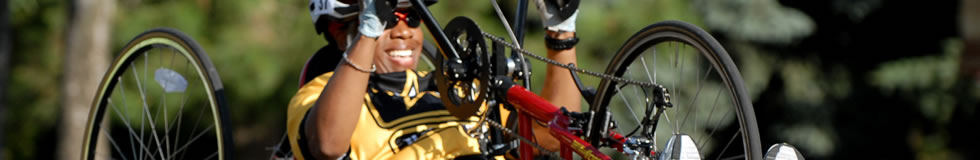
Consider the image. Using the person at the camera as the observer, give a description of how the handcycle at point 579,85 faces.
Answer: facing the viewer and to the right of the viewer
